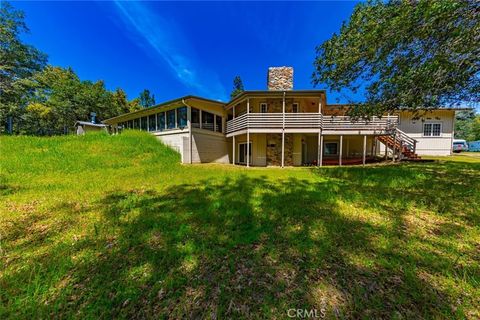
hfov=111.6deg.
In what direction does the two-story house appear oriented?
toward the camera

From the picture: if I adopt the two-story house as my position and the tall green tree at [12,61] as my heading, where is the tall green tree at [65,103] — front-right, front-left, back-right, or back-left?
front-right

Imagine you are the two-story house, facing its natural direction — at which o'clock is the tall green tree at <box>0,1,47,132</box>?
The tall green tree is roughly at 3 o'clock from the two-story house.

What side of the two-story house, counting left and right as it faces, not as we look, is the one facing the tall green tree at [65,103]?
right

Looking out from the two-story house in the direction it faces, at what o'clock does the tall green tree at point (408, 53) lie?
The tall green tree is roughly at 11 o'clock from the two-story house.
